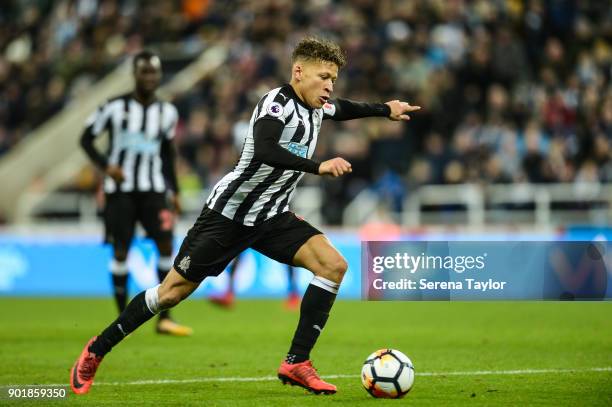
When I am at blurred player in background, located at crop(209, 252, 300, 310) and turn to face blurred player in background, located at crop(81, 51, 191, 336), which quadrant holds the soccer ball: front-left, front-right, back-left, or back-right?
front-left

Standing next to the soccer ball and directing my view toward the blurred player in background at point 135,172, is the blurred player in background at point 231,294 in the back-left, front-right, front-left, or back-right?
front-right

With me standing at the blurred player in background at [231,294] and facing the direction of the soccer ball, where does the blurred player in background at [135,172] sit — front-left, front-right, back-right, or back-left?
front-right

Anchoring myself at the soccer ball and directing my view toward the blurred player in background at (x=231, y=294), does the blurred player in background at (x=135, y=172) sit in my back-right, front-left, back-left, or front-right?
front-left
